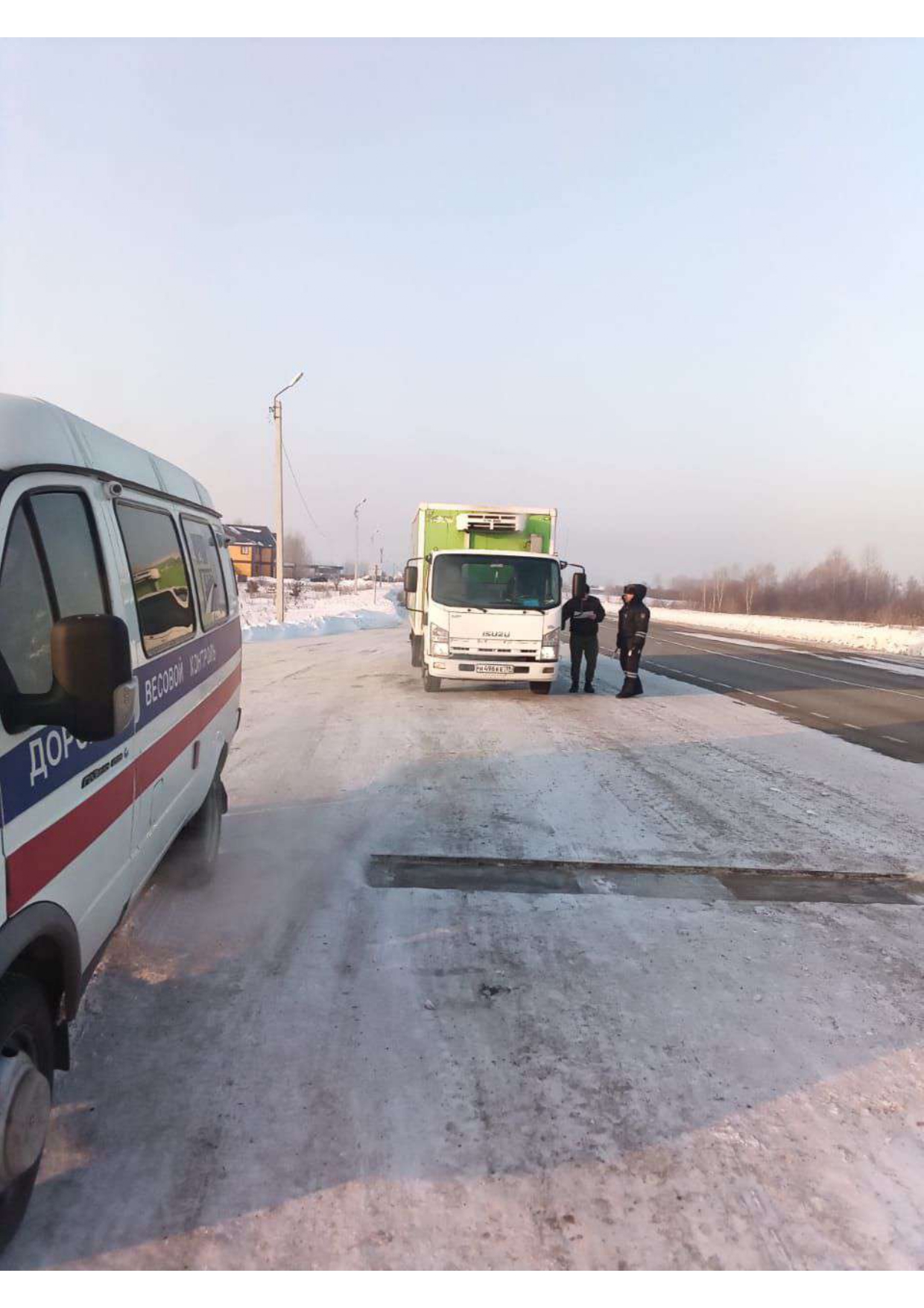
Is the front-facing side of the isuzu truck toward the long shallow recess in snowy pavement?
yes

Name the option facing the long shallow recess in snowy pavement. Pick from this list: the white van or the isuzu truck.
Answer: the isuzu truck

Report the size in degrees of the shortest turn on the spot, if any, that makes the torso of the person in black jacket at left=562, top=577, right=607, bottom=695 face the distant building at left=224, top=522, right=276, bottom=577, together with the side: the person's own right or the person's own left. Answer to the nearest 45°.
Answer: approximately 135° to the person's own right

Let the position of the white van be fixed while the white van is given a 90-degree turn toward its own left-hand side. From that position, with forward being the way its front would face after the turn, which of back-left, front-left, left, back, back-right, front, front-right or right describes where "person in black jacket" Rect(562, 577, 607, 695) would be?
left

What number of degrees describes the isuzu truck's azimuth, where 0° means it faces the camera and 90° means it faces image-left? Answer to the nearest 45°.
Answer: approximately 0°

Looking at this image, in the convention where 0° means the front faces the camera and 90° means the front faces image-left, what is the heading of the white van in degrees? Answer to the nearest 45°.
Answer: approximately 45°

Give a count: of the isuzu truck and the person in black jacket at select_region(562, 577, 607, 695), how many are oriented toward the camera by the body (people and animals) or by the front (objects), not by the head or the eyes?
2

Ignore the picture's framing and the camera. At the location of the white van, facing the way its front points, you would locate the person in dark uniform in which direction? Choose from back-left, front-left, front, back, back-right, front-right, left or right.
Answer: back
